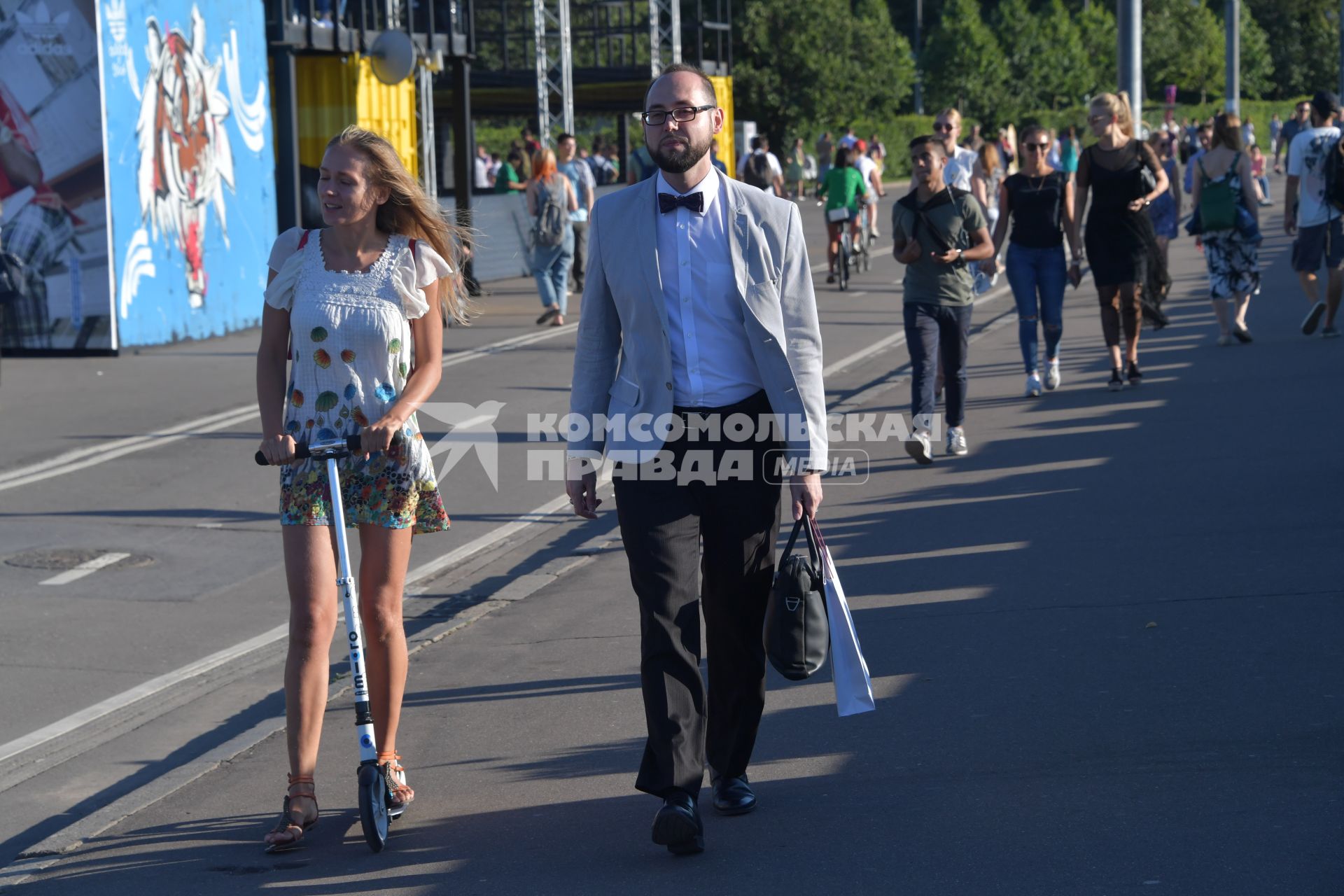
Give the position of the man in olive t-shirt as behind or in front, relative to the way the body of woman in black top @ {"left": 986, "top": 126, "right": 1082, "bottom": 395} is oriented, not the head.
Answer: in front

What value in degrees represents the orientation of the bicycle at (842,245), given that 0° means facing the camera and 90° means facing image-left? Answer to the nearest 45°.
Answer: approximately 180°

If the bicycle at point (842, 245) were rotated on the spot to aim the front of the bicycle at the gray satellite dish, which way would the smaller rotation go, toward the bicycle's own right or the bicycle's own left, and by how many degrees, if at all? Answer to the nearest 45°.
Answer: approximately 135° to the bicycle's own left

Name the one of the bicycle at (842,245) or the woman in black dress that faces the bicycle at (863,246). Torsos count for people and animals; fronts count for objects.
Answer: the bicycle at (842,245)

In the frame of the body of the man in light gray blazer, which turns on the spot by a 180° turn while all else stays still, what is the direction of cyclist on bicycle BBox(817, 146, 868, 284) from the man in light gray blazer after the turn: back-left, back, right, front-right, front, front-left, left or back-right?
front

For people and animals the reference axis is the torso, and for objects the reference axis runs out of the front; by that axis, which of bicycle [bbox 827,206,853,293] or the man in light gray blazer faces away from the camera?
the bicycle

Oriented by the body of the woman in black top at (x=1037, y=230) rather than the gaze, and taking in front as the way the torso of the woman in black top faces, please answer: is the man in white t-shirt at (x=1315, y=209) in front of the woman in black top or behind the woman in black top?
behind
